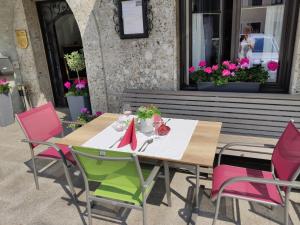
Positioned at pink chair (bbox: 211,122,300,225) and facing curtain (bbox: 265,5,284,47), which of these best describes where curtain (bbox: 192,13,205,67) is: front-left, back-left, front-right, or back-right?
front-left

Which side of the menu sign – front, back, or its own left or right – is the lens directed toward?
front

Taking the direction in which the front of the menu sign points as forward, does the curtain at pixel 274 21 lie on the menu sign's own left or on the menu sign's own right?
on the menu sign's own left

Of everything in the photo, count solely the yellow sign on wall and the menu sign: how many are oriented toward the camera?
2

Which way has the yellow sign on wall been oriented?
toward the camera

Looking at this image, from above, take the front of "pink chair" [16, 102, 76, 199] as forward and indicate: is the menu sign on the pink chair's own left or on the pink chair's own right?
on the pink chair's own left

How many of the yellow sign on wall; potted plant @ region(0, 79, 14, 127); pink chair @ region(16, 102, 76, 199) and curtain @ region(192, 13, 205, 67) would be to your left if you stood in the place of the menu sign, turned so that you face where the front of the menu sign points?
1

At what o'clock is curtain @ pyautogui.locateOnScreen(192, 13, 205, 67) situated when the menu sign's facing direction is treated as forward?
The curtain is roughly at 9 o'clock from the menu sign.

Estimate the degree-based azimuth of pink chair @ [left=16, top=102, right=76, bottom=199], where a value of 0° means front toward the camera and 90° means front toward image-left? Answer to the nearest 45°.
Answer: approximately 315°

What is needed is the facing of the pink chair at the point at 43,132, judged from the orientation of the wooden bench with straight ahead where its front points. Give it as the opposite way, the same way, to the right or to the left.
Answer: to the left

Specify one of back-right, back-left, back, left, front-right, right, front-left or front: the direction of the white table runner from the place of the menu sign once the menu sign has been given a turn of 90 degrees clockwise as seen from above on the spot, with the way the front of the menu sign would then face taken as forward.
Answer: left

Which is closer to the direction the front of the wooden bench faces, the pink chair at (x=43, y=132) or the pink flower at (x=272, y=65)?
the pink chair

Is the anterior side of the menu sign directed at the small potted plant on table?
yes

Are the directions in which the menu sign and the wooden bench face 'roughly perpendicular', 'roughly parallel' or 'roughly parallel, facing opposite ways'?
roughly parallel

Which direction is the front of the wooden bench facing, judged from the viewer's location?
facing the viewer

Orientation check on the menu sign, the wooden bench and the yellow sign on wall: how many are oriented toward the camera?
3

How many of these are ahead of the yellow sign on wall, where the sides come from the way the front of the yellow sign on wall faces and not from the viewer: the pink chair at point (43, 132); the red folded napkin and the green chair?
3
